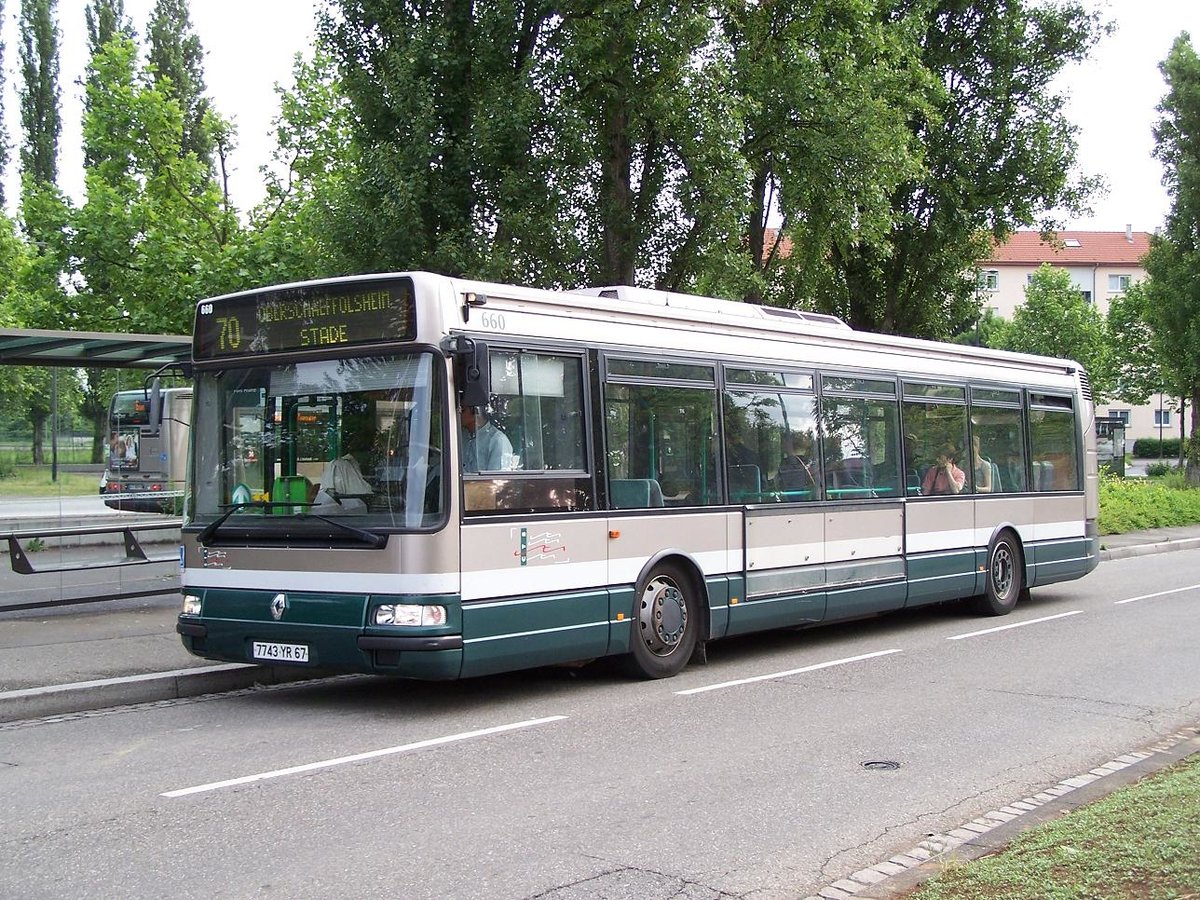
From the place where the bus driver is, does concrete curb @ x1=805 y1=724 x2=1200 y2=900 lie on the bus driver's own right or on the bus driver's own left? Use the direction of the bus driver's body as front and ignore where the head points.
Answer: on the bus driver's own left

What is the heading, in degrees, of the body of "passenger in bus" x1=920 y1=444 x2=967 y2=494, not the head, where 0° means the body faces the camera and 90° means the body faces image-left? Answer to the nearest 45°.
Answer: approximately 45°

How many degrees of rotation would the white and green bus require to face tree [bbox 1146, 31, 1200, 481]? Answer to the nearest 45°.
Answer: approximately 180°

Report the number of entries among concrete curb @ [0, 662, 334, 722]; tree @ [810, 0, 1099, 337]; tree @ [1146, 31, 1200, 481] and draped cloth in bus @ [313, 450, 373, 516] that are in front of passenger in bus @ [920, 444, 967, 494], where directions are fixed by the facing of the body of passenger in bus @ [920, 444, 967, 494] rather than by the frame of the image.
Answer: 2

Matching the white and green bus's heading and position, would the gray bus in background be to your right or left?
on your right

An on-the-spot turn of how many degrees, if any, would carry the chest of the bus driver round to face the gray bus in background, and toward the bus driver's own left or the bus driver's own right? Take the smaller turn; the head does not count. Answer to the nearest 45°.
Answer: approximately 90° to the bus driver's own right
